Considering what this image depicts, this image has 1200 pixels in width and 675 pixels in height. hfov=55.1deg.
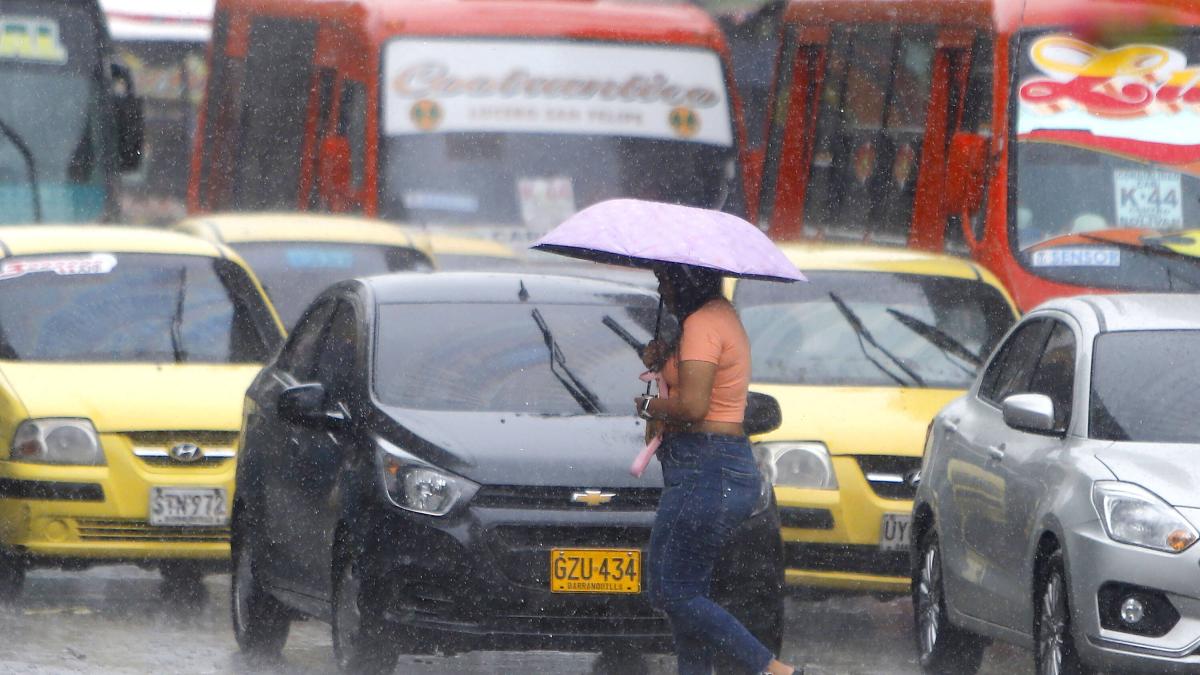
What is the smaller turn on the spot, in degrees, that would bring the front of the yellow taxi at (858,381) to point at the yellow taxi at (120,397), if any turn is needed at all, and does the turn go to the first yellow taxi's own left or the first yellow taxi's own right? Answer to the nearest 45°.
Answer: approximately 90° to the first yellow taxi's own right

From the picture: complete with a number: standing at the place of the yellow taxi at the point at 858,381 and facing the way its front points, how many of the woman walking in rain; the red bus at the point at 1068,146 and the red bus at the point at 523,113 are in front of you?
1

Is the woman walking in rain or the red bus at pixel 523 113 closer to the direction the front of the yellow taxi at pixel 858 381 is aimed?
the woman walking in rain

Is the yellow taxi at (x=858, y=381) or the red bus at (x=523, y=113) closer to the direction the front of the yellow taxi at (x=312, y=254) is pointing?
the yellow taxi

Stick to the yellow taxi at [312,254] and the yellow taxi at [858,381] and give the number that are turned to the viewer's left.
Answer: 0

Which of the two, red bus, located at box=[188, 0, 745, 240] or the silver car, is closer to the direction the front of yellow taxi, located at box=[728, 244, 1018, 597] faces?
the silver car
